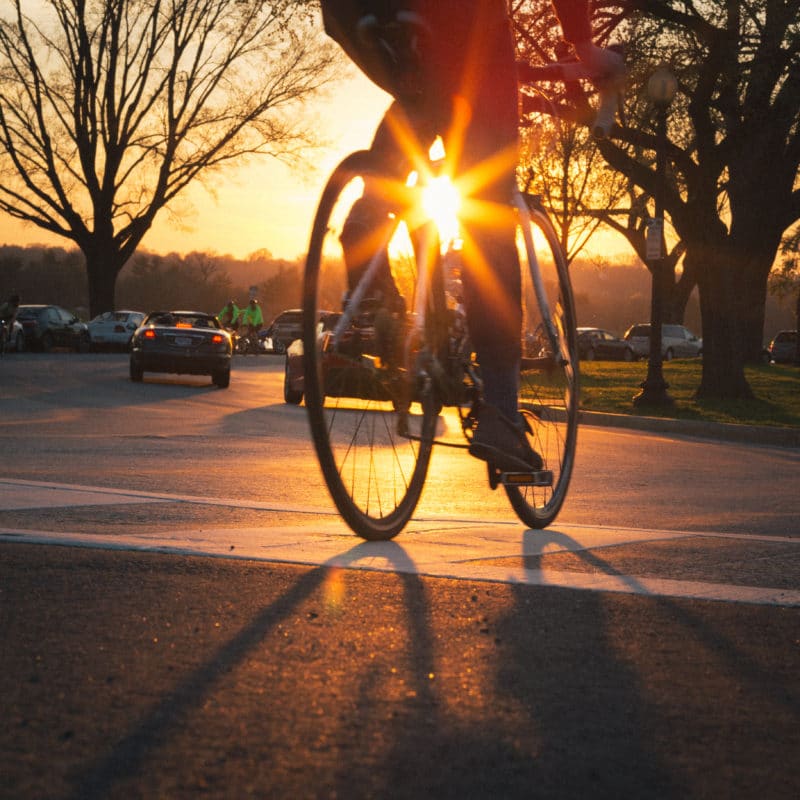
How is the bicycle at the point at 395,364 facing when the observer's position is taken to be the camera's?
facing away from the viewer and to the right of the viewer

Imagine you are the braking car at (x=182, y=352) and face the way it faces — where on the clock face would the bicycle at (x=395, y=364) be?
The bicycle is roughly at 6 o'clock from the braking car.

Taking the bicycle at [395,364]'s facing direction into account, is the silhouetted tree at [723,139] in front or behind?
in front

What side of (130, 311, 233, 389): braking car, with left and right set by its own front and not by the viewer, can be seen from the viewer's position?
back

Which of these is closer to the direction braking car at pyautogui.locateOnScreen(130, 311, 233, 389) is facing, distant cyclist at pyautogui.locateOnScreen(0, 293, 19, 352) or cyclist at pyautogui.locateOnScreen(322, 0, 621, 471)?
the distant cyclist
